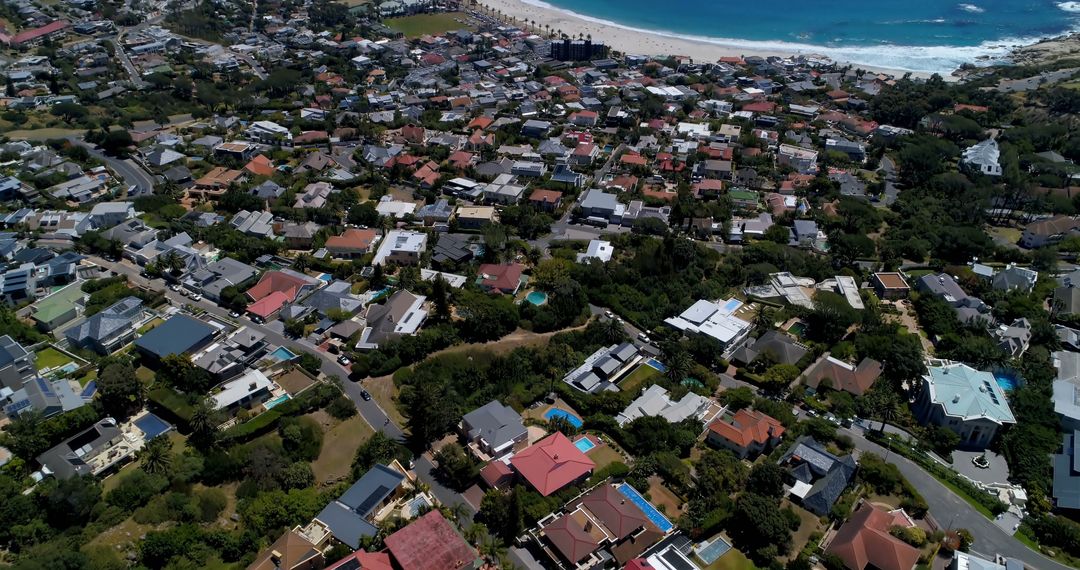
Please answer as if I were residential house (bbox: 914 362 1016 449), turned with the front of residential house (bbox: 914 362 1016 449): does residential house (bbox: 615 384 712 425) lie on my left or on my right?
on my right

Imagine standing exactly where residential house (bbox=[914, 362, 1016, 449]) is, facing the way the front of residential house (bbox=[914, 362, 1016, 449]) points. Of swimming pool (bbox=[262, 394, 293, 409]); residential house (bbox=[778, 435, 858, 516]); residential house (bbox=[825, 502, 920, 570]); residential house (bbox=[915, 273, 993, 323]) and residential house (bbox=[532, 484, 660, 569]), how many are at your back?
1

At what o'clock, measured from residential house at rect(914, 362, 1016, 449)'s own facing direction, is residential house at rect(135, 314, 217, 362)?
residential house at rect(135, 314, 217, 362) is roughly at 2 o'clock from residential house at rect(914, 362, 1016, 449).

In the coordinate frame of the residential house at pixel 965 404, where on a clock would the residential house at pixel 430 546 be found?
the residential house at pixel 430 546 is roughly at 1 o'clock from the residential house at pixel 965 404.

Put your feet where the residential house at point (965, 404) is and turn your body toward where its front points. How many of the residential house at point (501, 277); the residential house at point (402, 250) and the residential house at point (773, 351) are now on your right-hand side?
3

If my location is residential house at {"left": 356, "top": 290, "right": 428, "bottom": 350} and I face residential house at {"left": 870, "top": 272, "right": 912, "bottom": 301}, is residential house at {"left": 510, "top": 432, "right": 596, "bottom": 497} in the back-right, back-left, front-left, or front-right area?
front-right

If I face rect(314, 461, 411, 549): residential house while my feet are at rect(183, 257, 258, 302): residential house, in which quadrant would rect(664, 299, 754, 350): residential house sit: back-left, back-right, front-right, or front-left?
front-left

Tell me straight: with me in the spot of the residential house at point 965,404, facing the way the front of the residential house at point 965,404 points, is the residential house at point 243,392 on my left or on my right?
on my right

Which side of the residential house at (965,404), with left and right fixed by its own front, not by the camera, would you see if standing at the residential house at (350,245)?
right

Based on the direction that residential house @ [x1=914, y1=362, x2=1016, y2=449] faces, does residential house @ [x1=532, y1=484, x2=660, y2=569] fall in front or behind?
in front

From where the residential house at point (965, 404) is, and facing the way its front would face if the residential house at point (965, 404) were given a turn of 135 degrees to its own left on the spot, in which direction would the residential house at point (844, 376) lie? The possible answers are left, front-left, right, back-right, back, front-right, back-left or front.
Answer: back-left

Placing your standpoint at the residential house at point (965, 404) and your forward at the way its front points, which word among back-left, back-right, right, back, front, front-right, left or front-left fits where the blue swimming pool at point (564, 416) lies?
front-right

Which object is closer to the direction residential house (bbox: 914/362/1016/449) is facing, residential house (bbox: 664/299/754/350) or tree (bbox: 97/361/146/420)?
the tree

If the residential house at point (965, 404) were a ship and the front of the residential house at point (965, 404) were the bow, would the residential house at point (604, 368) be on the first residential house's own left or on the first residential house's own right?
on the first residential house's own right

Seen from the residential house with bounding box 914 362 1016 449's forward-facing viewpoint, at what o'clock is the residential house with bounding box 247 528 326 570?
the residential house with bounding box 247 528 326 570 is roughly at 1 o'clock from the residential house with bounding box 914 362 1016 449.

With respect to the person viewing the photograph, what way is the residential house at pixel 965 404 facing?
facing the viewer

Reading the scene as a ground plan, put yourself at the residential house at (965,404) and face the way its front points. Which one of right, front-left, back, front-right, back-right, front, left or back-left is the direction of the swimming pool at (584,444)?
front-right

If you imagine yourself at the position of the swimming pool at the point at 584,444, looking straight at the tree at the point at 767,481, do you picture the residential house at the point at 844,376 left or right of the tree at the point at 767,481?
left
